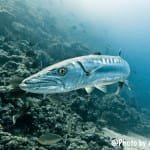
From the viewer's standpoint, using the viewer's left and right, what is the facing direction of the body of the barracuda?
facing the viewer and to the left of the viewer
